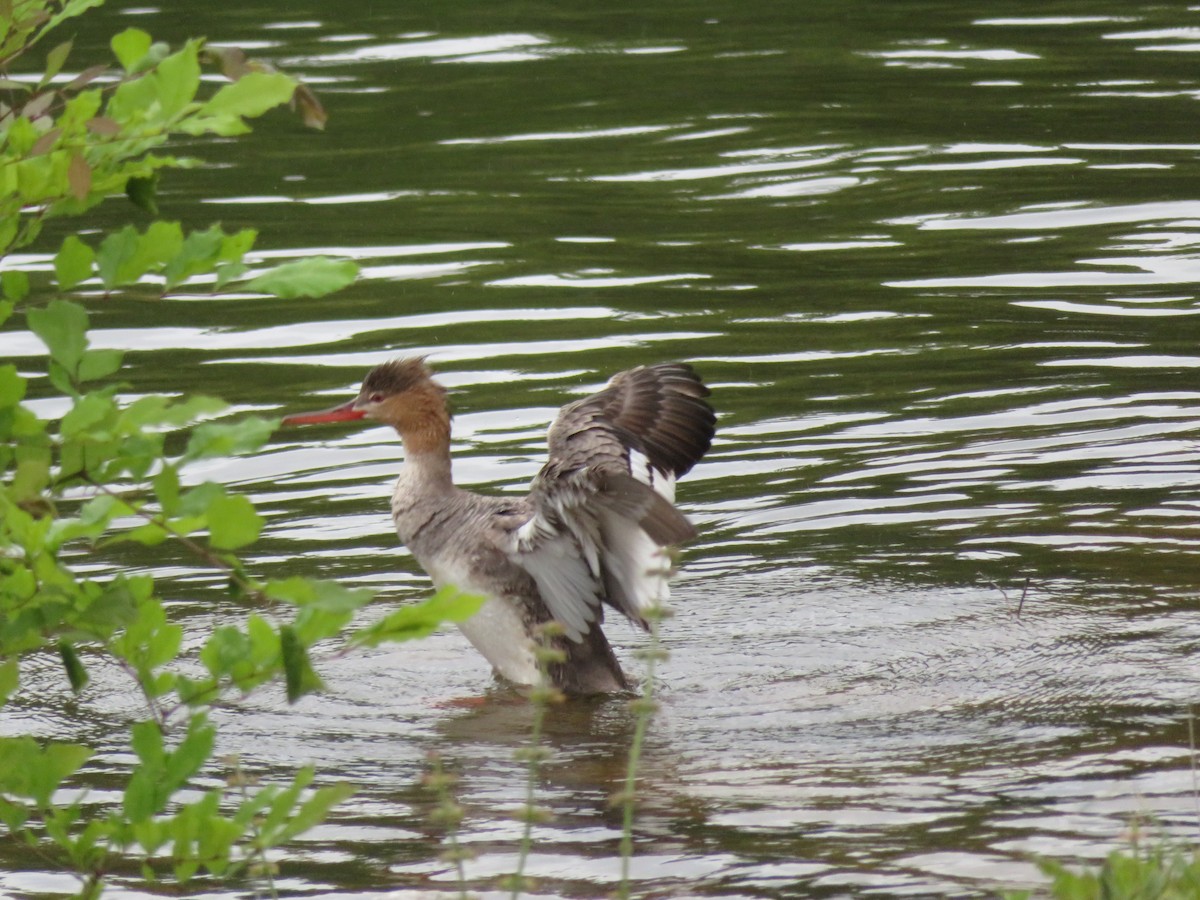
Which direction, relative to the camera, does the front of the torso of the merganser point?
to the viewer's left
